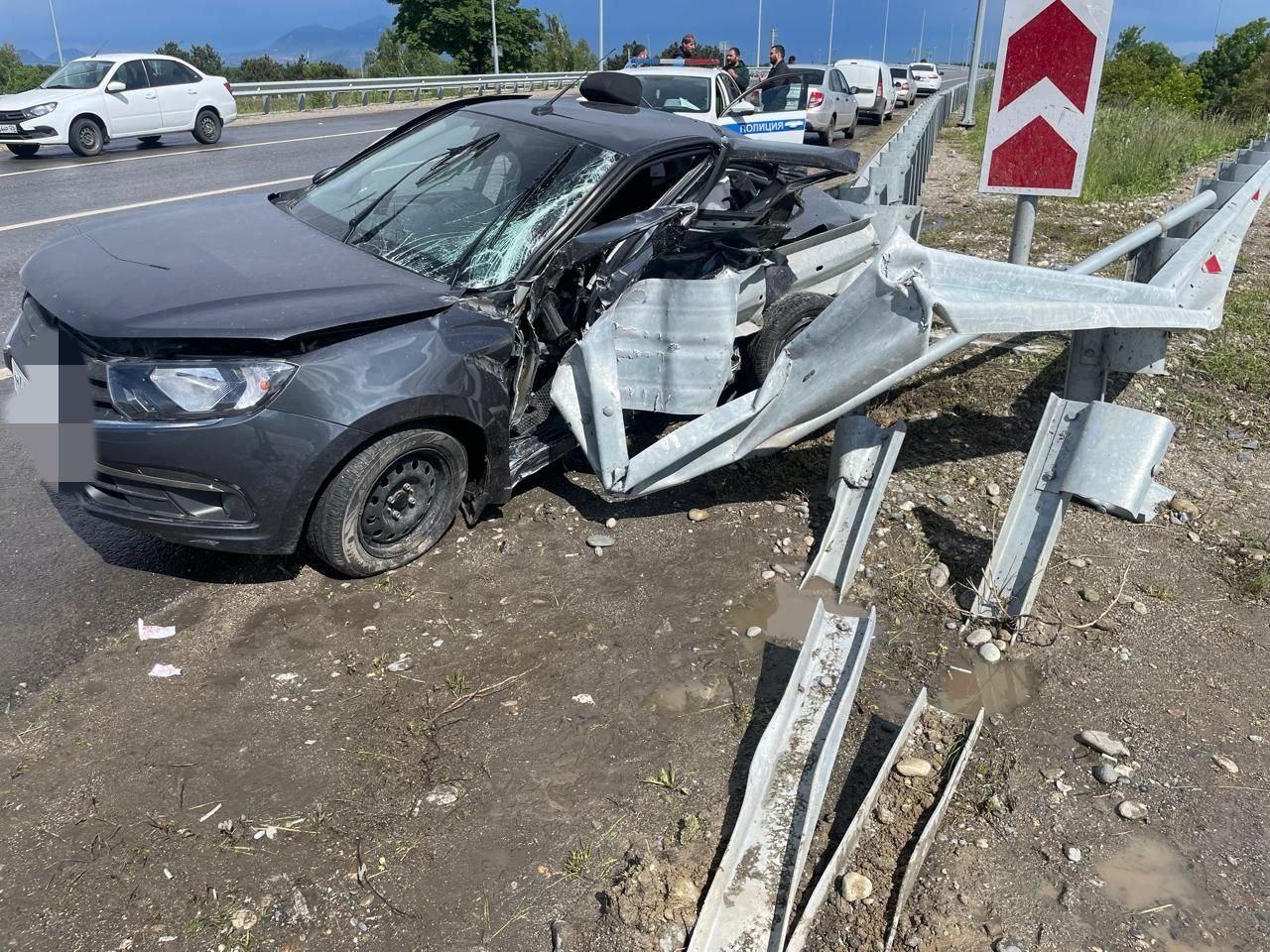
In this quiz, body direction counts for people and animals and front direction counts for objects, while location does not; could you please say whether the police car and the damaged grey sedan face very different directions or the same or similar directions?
same or similar directions

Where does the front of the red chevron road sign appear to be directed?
toward the camera

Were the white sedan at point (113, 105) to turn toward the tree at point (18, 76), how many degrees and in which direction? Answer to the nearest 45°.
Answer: approximately 135° to its right

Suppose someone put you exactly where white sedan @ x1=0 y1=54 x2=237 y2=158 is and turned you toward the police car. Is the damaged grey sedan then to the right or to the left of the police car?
right

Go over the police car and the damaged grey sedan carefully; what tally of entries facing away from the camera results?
0

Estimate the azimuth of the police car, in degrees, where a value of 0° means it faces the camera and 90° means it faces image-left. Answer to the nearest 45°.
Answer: approximately 45°

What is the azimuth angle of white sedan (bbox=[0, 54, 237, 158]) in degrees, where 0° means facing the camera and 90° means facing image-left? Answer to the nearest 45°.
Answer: approximately 45°

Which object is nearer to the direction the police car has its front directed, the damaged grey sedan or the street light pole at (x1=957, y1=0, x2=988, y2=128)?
the damaged grey sedan

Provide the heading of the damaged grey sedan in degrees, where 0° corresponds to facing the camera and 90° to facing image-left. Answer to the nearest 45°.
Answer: approximately 45°

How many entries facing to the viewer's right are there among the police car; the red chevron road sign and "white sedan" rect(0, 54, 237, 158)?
0

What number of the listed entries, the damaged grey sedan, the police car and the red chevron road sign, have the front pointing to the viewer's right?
0

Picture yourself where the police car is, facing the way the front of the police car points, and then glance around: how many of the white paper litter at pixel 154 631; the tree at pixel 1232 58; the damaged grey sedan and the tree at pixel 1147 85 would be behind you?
2

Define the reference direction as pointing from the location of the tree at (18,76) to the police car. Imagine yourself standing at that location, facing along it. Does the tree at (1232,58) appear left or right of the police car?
left

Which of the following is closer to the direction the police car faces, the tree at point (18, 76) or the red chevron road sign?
the red chevron road sign

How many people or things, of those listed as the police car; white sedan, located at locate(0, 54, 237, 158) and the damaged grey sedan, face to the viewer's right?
0
